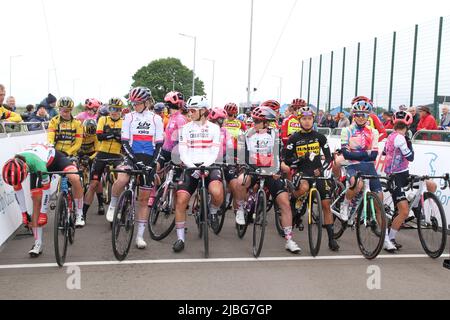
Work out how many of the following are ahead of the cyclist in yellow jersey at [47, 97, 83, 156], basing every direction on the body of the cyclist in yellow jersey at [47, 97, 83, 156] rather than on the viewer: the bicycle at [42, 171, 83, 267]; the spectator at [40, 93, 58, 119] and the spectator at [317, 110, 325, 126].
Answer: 1

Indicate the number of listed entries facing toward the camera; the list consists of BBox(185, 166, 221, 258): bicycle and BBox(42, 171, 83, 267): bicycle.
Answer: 2

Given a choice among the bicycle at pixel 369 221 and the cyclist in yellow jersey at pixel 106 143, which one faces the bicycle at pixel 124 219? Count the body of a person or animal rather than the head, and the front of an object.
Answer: the cyclist in yellow jersey

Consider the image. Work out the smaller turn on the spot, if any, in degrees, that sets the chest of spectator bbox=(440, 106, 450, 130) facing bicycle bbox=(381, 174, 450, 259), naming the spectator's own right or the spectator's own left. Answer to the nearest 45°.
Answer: approximately 45° to the spectator's own left

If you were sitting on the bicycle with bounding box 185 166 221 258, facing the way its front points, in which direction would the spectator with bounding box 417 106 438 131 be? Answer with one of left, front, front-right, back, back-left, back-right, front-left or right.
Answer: back-left

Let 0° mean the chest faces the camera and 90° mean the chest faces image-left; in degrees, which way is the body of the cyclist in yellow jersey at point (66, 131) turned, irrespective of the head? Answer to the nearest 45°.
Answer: approximately 0°
